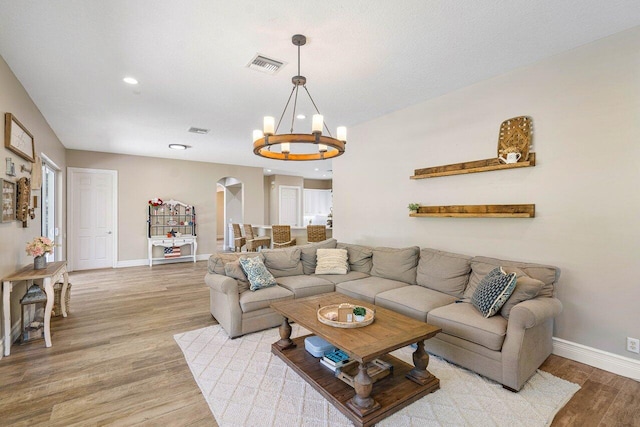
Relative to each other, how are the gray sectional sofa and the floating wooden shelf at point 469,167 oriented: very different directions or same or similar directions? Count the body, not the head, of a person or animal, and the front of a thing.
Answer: same or similar directions

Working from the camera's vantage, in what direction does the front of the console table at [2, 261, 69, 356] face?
facing to the right of the viewer

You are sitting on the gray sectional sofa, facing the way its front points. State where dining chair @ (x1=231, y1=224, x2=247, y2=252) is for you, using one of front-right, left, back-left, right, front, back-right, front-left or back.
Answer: right

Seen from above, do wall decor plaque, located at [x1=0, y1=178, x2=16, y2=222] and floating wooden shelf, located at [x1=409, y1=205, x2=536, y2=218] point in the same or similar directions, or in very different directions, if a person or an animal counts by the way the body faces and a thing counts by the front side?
very different directions

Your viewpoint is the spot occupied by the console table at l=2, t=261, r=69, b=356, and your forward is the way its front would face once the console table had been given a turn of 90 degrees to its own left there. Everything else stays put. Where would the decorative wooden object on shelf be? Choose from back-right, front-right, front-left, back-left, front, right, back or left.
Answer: back-right

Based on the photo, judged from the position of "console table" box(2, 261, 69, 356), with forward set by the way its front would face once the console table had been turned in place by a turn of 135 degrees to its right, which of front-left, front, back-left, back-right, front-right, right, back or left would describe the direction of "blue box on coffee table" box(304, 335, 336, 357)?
left

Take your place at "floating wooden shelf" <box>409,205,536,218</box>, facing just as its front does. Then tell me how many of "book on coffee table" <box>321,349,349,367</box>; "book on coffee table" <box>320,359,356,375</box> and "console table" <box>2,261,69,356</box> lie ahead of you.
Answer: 3

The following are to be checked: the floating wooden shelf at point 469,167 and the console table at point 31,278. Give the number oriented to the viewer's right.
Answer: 1

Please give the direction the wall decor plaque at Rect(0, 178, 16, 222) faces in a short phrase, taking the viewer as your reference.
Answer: facing the viewer and to the right of the viewer

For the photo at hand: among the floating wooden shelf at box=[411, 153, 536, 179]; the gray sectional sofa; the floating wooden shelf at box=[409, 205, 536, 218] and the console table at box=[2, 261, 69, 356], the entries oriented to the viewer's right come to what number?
1

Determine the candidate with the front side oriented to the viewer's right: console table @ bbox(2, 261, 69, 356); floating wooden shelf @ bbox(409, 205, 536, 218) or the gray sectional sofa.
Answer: the console table

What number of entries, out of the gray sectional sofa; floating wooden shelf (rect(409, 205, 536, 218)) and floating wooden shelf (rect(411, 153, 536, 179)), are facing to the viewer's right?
0

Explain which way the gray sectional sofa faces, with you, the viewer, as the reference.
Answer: facing the viewer and to the left of the viewer
